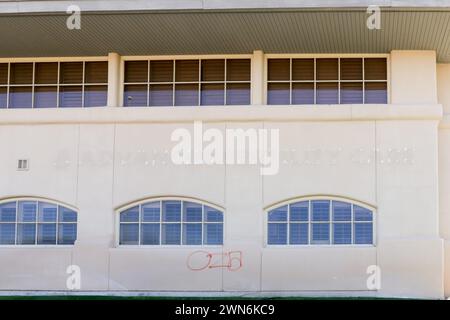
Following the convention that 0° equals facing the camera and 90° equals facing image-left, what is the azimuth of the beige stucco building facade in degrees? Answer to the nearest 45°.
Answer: approximately 0°
